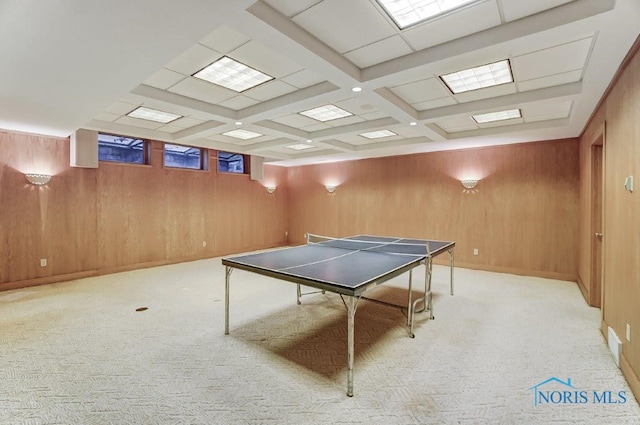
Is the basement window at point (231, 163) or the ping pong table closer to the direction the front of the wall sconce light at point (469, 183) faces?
the ping pong table

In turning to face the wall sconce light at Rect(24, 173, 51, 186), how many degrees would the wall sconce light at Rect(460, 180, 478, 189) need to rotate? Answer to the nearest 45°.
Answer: approximately 45° to its right

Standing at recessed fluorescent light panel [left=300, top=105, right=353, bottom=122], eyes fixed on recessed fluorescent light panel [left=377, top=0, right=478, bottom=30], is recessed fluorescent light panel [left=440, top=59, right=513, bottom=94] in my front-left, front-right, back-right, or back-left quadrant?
front-left

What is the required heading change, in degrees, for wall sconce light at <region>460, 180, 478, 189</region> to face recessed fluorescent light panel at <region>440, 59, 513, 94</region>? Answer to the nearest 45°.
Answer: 0° — it already faces it

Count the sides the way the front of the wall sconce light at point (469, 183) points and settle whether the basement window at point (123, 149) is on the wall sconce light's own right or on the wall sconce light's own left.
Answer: on the wall sconce light's own right

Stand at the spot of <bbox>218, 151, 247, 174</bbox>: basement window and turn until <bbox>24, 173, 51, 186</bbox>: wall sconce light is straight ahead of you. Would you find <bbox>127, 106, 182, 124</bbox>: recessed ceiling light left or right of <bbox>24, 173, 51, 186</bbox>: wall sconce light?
left

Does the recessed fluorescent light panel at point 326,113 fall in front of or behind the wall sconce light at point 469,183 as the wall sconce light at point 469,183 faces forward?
in front

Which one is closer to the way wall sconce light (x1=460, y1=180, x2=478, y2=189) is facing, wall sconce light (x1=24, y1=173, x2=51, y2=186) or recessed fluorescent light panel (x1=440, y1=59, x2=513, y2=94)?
the recessed fluorescent light panel

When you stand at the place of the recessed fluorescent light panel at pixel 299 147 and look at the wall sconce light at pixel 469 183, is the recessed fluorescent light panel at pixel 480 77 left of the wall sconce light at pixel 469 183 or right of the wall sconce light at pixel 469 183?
right

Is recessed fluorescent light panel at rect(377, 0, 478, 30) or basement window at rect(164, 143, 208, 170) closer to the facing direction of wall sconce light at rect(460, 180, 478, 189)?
the recessed fluorescent light panel

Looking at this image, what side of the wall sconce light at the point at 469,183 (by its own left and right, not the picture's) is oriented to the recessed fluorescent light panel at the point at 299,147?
right

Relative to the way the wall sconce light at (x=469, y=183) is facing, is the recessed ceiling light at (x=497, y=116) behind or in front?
in front

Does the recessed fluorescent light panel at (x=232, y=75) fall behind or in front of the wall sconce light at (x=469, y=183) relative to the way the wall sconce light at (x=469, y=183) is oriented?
in front

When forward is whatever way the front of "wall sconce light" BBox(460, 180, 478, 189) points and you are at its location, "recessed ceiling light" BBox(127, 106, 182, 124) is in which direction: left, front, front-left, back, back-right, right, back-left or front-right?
front-right

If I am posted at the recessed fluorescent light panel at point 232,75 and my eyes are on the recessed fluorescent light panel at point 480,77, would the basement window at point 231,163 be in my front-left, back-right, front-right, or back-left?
back-left

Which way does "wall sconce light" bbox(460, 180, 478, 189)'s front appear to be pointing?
toward the camera
